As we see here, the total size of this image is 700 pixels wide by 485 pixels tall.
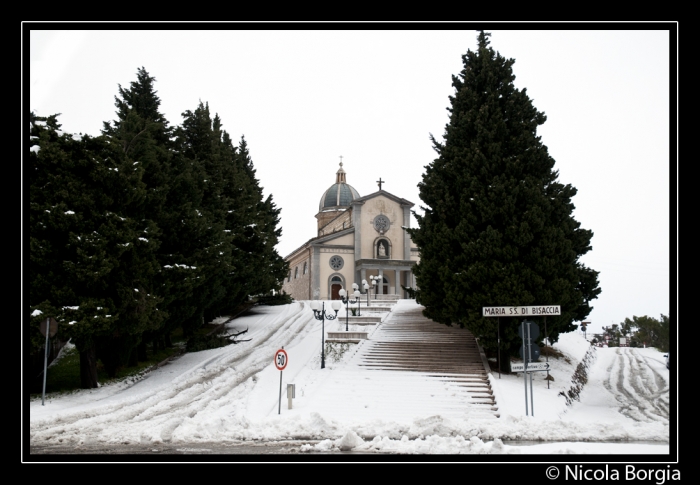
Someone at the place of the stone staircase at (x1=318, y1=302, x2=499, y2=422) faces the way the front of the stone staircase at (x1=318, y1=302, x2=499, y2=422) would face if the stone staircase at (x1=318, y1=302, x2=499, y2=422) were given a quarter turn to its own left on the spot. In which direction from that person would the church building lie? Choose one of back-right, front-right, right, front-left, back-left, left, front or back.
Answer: left

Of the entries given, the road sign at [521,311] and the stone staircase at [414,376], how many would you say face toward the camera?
2

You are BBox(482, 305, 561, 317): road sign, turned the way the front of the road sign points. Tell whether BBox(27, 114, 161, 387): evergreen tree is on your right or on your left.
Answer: on your right

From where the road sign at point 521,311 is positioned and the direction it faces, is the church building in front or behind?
behind

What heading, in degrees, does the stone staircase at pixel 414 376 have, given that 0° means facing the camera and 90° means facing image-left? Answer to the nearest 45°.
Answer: approximately 0°
